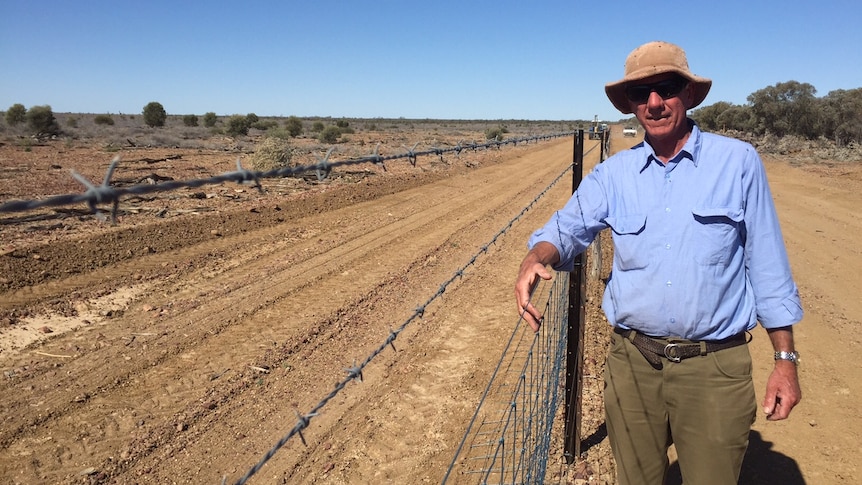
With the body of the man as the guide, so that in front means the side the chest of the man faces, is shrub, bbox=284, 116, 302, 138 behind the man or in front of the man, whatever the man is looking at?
behind

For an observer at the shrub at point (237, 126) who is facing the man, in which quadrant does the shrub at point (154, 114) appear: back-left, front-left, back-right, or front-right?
back-right

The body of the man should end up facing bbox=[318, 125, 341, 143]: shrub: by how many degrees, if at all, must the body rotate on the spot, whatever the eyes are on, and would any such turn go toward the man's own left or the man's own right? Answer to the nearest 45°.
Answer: approximately 135° to the man's own right

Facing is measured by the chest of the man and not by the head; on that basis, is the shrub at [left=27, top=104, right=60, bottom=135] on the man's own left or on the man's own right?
on the man's own right

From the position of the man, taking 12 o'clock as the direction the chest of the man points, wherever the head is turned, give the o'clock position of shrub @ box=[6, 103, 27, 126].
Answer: The shrub is roughly at 4 o'clock from the man.

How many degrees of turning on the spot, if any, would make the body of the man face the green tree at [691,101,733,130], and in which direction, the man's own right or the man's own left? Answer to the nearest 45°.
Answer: approximately 180°

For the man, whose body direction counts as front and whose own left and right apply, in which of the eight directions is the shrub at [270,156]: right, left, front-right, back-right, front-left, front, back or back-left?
back-right

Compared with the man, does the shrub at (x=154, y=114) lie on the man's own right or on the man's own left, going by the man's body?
on the man's own right

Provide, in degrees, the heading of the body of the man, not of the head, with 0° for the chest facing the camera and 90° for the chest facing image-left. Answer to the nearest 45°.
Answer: approximately 0°
